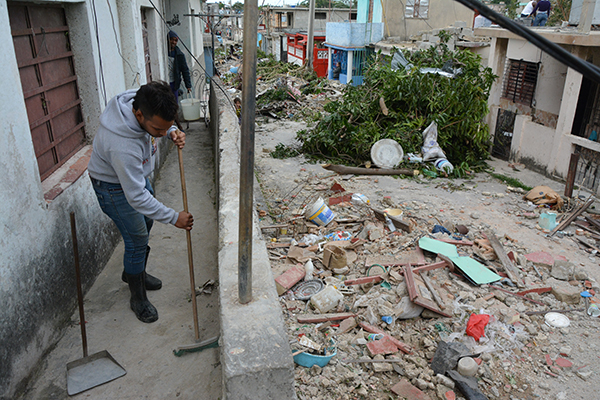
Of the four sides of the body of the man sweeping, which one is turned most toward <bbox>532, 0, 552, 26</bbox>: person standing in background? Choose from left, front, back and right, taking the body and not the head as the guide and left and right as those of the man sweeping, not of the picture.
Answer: left

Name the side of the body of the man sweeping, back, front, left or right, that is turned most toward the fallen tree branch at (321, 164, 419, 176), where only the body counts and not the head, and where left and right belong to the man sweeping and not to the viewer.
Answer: left

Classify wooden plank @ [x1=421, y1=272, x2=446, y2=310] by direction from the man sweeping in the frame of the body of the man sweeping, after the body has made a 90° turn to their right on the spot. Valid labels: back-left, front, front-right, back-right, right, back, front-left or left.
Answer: back-left

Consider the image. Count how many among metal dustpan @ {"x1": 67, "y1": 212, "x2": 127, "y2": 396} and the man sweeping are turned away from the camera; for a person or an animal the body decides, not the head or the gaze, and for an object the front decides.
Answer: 0

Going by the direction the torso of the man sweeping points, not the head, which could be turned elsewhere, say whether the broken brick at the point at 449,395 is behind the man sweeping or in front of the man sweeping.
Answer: in front

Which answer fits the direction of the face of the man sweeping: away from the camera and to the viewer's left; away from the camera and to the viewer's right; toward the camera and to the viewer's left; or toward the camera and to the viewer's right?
toward the camera and to the viewer's right

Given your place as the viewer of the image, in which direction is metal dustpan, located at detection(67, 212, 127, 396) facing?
facing the viewer and to the right of the viewer
